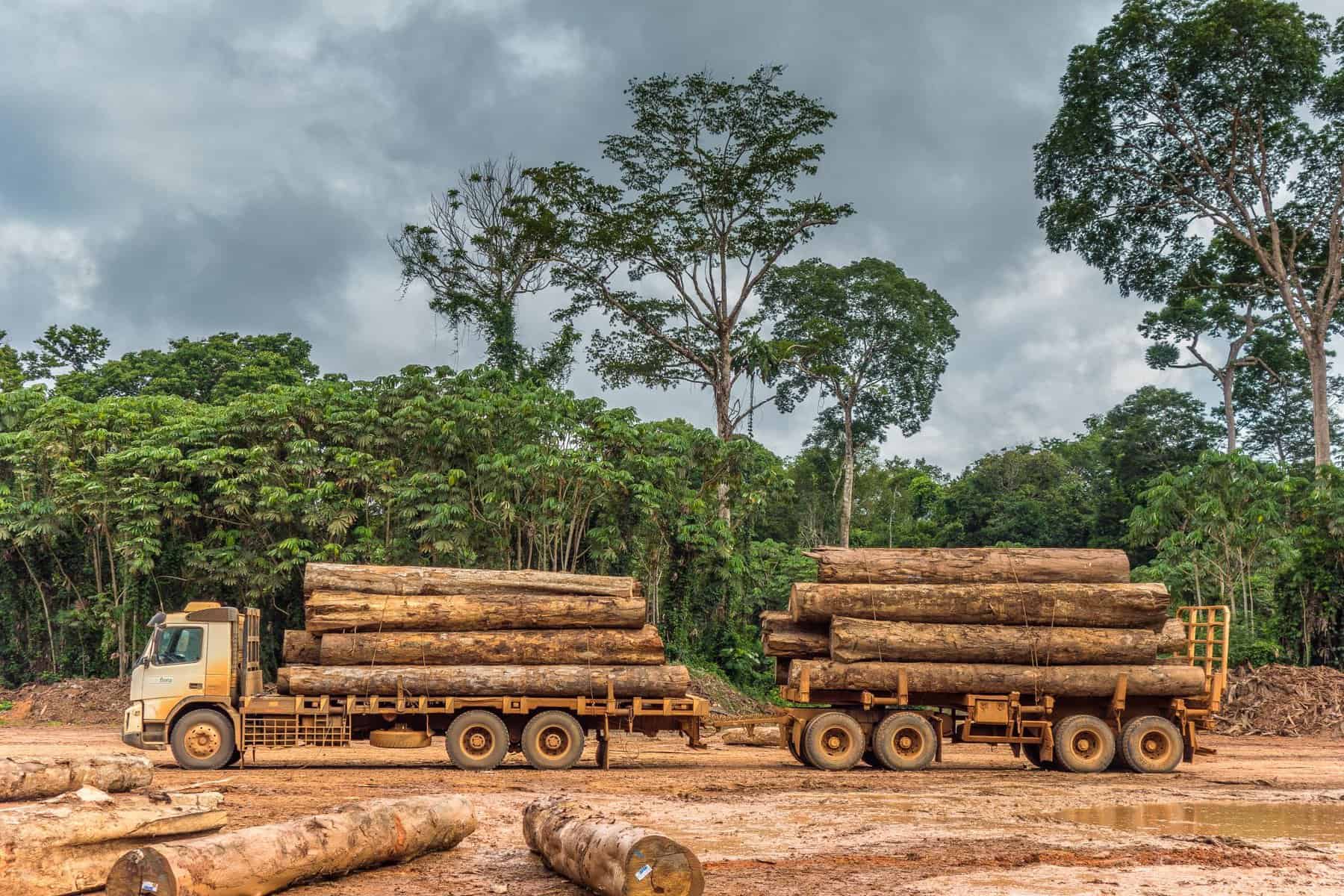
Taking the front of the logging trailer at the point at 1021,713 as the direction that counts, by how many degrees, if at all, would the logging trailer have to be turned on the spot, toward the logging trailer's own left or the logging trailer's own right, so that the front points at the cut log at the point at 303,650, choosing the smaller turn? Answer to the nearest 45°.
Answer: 0° — it already faces it

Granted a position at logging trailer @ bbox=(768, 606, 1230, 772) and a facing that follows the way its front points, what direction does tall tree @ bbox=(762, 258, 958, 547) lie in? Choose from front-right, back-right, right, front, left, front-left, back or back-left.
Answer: right

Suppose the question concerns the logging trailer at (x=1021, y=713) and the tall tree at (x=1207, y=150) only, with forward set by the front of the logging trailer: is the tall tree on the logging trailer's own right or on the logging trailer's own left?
on the logging trailer's own right

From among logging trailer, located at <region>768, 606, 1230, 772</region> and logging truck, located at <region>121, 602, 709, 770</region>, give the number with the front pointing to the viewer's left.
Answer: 2

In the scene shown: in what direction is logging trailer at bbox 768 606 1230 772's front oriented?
to the viewer's left

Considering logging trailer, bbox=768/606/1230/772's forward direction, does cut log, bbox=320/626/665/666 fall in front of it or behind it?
in front

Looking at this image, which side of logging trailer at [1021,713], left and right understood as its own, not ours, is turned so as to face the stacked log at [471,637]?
front

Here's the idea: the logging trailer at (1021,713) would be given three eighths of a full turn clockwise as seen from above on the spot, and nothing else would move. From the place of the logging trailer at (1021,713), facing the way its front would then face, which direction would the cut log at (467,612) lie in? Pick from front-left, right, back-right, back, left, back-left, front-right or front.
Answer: back-left

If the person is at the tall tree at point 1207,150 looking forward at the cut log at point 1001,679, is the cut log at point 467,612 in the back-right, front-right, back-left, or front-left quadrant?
front-right

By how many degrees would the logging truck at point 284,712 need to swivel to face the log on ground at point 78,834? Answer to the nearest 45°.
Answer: approximately 90° to its left

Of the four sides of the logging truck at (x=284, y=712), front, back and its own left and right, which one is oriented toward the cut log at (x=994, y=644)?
back

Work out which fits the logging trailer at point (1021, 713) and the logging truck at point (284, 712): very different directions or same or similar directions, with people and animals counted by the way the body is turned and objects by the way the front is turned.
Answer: same or similar directions

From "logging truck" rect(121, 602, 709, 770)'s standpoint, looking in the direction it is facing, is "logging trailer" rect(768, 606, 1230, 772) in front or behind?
behind

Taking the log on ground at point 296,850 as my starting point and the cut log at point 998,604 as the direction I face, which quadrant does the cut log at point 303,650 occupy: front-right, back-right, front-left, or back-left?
front-left

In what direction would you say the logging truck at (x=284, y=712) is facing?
to the viewer's left
